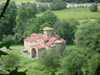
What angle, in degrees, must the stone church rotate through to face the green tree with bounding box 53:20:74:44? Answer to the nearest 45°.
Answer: approximately 180°

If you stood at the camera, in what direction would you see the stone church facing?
facing the viewer and to the left of the viewer

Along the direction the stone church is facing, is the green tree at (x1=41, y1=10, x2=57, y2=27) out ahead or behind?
behind

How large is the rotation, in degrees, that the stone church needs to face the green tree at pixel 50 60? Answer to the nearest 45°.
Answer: approximately 45° to its left

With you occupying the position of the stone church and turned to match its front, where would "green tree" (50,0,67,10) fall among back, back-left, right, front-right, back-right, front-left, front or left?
back-right

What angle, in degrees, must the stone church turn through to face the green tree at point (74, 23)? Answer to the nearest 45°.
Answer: approximately 180°

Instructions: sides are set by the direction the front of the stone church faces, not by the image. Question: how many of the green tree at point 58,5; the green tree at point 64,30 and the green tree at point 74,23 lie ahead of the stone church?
0

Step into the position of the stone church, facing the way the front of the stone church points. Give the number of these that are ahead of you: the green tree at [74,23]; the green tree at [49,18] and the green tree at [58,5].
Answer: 0

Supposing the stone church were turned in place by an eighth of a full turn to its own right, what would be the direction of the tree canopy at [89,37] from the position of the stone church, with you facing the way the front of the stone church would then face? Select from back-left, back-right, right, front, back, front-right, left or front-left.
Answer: back

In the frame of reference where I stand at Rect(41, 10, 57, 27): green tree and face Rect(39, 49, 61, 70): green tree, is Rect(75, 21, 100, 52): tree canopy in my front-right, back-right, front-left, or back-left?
front-left

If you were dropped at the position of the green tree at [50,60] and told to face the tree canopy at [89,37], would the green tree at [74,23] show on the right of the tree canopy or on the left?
left
